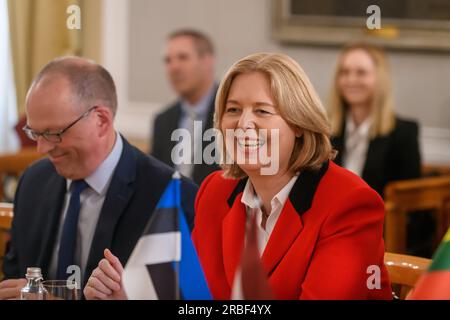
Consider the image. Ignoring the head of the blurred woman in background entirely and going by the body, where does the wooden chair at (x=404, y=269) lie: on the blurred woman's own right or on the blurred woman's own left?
on the blurred woman's own left

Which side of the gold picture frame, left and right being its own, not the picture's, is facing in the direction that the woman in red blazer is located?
front

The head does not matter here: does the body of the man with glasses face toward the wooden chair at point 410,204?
no

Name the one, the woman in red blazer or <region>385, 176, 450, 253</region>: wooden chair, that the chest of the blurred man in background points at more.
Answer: the woman in red blazer

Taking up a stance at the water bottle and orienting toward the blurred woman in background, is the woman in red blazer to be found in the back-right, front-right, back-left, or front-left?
front-right

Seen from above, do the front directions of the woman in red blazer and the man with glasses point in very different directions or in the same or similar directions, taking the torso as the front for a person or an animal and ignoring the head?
same or similar directions

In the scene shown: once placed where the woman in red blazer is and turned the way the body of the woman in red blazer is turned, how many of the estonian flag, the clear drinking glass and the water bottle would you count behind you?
0

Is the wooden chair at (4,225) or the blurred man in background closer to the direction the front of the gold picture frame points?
the wooden chair

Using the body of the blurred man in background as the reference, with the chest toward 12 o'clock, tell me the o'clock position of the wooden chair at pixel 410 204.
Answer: The wooden chair is roughly at 9 o'clock from the blurred man in background.

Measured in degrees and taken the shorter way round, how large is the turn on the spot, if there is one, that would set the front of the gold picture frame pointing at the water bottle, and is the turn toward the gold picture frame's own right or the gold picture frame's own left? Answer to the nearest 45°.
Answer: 0° — it already faces it

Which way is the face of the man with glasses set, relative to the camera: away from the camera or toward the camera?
toward the camera

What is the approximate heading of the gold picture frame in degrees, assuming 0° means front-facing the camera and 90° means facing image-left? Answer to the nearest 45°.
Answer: approximately 0°

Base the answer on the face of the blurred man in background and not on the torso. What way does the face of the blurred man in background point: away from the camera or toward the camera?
toward the camera

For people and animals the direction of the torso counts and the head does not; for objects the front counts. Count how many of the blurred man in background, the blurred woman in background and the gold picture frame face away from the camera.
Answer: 0

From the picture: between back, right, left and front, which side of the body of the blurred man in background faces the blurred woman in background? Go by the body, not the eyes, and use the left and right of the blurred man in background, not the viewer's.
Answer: left

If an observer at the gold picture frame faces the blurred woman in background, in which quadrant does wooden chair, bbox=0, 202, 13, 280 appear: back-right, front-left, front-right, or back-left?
front-right

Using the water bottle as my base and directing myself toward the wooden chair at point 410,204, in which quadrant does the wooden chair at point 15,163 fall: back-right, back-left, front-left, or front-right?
front-left

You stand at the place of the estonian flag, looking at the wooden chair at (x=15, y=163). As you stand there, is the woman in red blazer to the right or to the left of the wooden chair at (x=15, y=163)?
right
